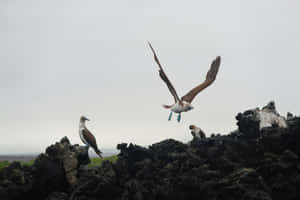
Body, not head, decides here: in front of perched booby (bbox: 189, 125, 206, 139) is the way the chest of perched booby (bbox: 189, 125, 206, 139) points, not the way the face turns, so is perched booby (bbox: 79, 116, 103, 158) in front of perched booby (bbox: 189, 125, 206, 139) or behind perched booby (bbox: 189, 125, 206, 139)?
in front

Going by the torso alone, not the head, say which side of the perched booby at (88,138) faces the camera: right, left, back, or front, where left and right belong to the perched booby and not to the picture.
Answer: left

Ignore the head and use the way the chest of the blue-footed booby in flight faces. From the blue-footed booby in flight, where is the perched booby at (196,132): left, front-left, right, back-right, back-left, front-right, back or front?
front-left

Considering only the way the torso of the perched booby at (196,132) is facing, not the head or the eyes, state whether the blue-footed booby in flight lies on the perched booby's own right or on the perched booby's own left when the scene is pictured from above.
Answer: on the perched booby's own left
